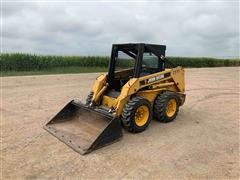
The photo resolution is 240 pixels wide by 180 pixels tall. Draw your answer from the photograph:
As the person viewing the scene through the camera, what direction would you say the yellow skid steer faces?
facing the viewer and to the left of the viewer
